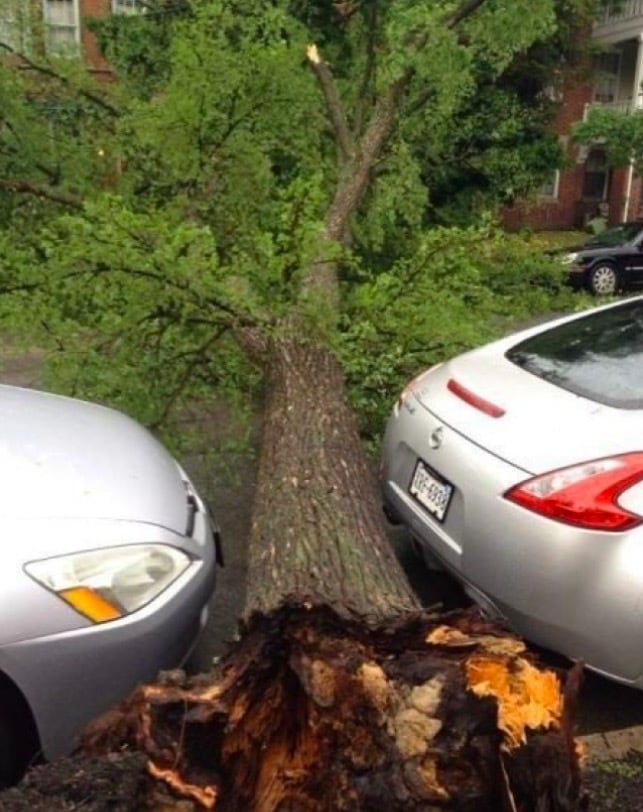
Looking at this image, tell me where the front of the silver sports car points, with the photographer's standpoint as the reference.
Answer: facing away from the viewer and to the right of the viewer

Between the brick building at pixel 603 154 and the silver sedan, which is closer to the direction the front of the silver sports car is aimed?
the brick building

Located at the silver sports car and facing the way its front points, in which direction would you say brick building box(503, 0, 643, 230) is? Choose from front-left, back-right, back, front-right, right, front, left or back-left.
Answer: front-left

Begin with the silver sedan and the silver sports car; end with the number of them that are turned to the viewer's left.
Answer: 0

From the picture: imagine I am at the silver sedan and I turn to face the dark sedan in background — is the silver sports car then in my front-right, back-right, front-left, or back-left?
front-right
